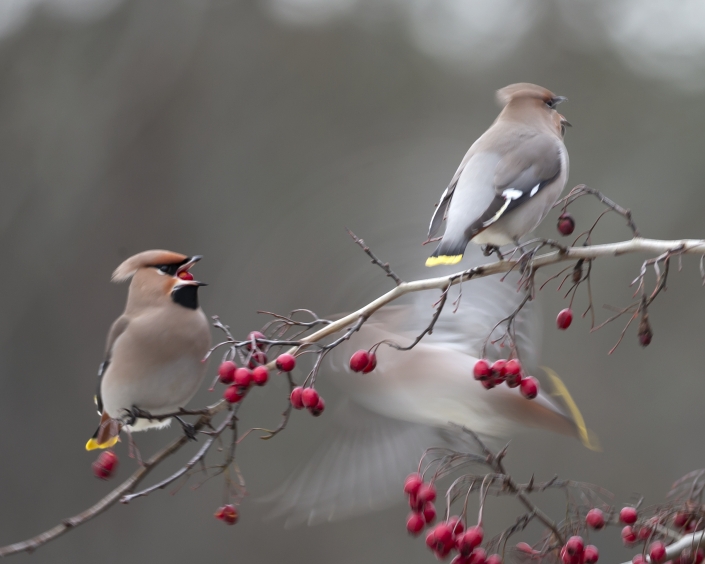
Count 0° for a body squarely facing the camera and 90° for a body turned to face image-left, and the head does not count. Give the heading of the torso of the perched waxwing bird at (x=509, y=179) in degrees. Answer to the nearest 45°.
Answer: approximately 225°

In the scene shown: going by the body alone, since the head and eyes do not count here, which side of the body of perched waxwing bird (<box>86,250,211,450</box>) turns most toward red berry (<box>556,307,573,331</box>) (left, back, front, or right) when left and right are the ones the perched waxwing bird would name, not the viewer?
front

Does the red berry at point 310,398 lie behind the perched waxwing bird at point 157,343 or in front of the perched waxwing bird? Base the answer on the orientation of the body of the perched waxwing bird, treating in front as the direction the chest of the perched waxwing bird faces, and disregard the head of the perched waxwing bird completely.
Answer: in front

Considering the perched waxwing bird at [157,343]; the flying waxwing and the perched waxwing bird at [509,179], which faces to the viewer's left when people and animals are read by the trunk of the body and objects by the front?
the flying waxwing

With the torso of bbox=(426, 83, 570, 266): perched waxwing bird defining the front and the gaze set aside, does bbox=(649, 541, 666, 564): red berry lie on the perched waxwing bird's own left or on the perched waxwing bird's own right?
on the perched waxwing bird's own right

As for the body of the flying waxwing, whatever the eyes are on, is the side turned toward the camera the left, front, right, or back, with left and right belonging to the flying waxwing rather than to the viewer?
left

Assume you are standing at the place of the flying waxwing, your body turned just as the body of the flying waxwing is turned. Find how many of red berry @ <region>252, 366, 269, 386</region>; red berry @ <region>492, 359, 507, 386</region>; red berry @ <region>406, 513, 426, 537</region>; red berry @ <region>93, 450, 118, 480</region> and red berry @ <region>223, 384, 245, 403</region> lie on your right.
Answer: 0

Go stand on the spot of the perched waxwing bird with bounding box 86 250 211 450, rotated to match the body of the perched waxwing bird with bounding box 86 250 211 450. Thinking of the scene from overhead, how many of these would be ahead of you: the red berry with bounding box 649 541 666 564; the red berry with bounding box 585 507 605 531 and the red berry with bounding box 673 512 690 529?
3

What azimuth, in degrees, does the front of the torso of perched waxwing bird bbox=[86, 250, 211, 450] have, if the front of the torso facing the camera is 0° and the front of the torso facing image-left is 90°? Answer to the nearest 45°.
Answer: approximately 315°

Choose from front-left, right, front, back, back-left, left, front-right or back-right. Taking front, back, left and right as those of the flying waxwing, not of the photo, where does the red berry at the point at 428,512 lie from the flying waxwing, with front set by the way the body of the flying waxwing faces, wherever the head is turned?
left

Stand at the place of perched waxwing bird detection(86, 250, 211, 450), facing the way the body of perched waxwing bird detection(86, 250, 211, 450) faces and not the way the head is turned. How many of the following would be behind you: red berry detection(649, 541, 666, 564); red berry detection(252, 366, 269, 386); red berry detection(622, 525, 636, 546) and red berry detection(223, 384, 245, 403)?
0

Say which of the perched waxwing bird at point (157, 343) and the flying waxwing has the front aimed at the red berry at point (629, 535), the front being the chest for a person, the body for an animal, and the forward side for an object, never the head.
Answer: the perched waxwing bird

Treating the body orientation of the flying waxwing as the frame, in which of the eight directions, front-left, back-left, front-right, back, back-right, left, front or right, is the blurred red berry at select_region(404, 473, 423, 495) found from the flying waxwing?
left

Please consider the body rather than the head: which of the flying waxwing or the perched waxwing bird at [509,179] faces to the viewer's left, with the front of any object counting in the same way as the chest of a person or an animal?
the flying waxwing

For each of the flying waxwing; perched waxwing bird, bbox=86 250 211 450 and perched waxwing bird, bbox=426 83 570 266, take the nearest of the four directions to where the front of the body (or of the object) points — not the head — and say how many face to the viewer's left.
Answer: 1
